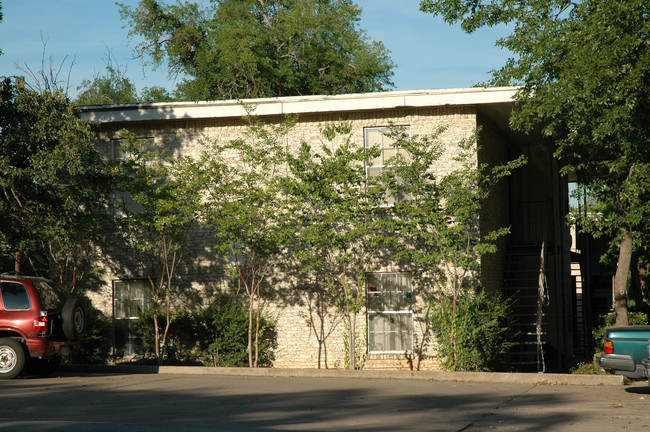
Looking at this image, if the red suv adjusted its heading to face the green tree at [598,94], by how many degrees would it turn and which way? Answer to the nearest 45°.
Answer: approximately 135° to its right

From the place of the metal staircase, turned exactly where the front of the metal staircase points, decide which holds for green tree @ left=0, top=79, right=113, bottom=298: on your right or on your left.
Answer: on your right

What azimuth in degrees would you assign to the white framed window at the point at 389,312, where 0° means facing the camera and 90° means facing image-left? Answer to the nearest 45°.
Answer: approximately 0°

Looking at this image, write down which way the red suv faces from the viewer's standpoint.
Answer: facing away from the viewer and to the left of the viewer

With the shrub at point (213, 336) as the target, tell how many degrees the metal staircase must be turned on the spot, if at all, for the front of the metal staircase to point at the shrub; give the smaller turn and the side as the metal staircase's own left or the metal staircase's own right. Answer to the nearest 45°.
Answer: approximately 45° to the metal staircase's own right

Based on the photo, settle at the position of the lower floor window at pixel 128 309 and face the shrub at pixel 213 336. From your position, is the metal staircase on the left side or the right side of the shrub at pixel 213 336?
left

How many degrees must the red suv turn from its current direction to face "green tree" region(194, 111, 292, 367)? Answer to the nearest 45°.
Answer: approximately 135° to its right

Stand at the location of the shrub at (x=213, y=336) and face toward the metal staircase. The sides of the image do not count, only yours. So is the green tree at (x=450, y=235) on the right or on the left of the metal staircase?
right
